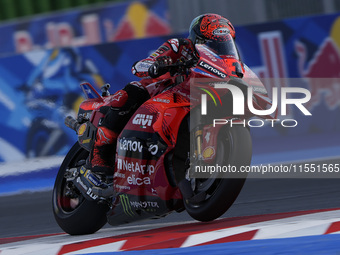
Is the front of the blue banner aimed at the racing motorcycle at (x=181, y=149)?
yes

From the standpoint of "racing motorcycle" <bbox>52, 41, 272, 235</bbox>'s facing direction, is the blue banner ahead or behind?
behind

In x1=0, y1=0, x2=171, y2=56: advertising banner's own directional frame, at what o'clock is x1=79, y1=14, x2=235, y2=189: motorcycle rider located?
The motorcycle rider is roughly at 12 o'clock from the advertising banner.

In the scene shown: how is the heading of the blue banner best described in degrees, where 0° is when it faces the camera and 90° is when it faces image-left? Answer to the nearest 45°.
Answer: approximately 0°

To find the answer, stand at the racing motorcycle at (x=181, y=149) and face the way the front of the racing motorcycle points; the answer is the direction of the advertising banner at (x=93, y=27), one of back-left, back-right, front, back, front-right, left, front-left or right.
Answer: back-left

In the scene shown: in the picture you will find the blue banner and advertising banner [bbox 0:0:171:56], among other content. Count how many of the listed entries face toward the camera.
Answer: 2

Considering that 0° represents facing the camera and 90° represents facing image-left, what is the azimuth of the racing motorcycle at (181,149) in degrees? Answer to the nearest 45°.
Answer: approximately 315°
